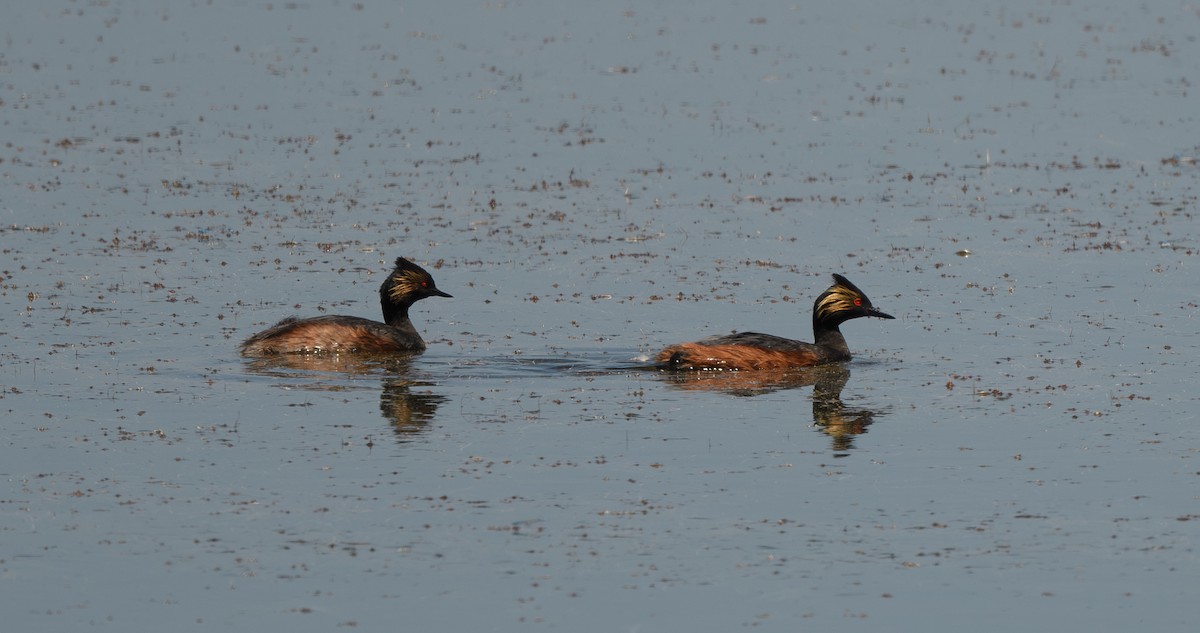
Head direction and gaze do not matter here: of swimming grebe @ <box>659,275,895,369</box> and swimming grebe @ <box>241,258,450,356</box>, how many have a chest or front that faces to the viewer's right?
2

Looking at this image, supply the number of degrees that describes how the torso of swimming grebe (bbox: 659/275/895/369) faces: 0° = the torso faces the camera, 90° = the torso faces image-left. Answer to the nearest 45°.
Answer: approximately 270°

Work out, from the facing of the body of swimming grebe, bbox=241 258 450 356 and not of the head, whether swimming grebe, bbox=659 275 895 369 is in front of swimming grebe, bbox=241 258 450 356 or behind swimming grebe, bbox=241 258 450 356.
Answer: in front

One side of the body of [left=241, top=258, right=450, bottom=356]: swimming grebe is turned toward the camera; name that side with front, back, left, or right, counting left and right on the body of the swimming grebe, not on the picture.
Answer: right

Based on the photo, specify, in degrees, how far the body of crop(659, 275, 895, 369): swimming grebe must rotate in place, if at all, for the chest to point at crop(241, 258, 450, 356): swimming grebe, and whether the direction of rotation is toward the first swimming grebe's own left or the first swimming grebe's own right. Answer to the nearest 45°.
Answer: approximately 180°
